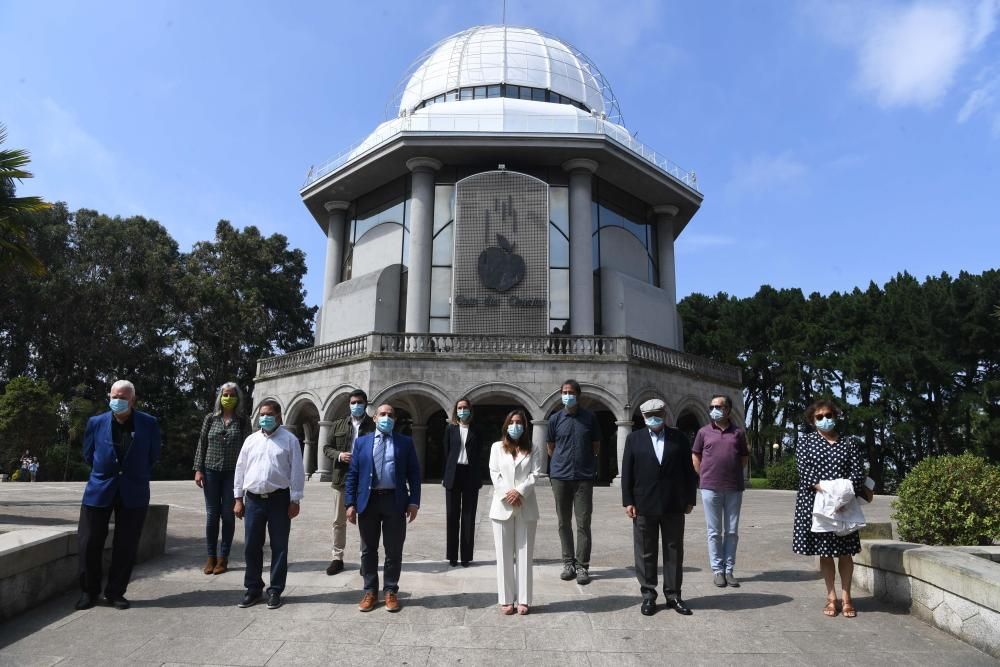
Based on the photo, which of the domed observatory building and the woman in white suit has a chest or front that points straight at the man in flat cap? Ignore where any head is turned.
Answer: the domed observatory building

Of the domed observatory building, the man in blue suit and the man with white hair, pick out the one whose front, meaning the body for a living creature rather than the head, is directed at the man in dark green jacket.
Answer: the domed observatory building

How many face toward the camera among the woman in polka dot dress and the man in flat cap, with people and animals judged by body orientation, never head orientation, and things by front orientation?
2

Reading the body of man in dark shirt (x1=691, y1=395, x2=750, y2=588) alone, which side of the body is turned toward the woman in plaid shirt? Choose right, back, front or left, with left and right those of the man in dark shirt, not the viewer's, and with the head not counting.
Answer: right

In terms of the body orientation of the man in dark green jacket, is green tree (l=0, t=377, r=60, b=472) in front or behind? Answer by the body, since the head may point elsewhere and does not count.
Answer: behind

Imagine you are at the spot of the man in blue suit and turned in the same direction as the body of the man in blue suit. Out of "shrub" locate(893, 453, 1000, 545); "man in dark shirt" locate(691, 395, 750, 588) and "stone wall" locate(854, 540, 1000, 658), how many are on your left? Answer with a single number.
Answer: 3

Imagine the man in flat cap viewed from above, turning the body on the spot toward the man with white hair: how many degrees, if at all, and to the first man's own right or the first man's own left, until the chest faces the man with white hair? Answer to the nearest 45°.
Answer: approximately 90° to the first man's own right

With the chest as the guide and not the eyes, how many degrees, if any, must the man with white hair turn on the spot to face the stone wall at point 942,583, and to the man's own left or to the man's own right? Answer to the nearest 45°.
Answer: approximately 45° to the man's own left

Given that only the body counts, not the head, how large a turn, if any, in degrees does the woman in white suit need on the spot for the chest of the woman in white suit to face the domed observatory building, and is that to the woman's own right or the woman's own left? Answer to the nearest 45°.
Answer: approximately 180°

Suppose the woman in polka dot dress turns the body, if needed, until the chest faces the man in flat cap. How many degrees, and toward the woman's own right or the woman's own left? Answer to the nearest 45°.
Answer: approximately 90° to the woman's own right

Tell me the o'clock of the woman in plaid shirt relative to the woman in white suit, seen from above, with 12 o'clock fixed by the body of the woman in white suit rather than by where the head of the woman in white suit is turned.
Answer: The woman in plaid shirt is roughly at 4 o'clock from the woman in white suit.

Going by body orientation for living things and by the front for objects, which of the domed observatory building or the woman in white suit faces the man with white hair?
the domed observatory building

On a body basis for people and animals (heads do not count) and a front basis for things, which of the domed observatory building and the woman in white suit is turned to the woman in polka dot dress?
the domed observatory building

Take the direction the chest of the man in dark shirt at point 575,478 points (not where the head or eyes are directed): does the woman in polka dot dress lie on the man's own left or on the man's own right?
on the man's own left
